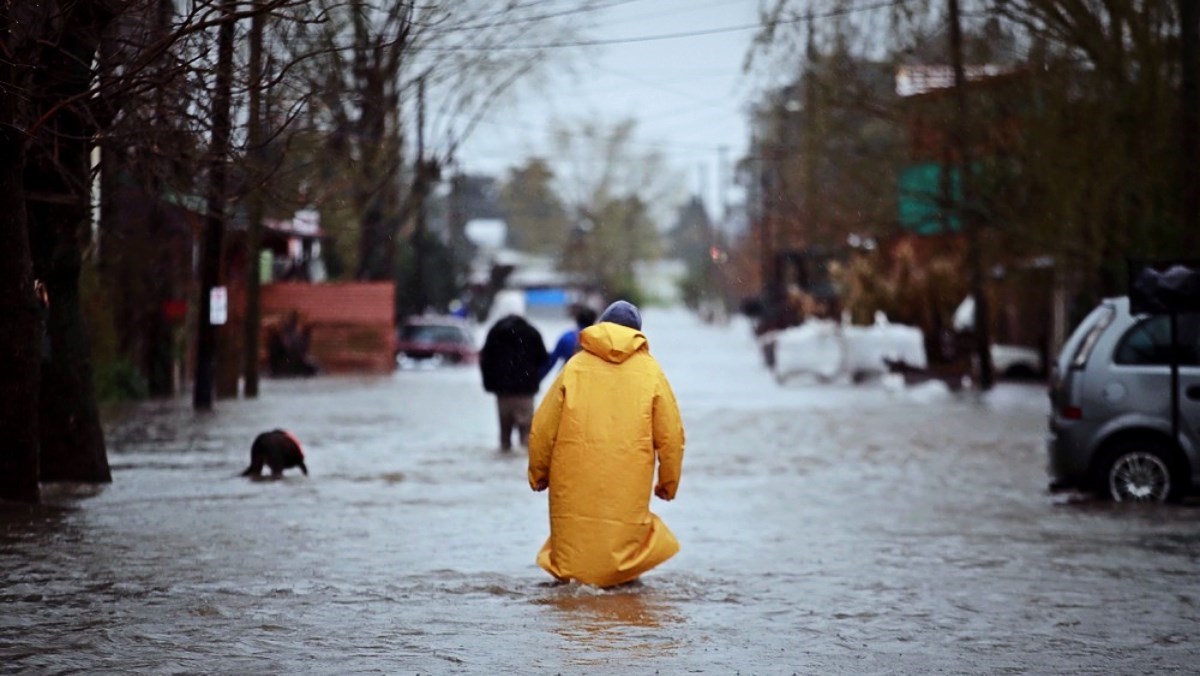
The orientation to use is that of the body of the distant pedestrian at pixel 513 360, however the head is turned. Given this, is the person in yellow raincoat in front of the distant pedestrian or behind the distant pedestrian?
behind

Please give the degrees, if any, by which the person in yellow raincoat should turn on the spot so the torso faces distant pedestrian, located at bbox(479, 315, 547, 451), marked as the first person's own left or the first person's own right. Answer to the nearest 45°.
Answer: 0° — they already face them

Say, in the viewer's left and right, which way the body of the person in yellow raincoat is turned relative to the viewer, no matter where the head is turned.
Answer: facing away from the viewer

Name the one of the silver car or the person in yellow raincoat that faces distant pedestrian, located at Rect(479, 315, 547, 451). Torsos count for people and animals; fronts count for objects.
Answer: the person in yellow raincoat

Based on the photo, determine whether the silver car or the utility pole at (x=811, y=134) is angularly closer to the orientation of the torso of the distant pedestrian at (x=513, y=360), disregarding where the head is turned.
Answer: the utility pole

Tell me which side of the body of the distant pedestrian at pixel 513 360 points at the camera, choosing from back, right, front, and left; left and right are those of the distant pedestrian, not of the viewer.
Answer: back

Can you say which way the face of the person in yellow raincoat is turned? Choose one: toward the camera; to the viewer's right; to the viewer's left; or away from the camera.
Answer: away from the camera
